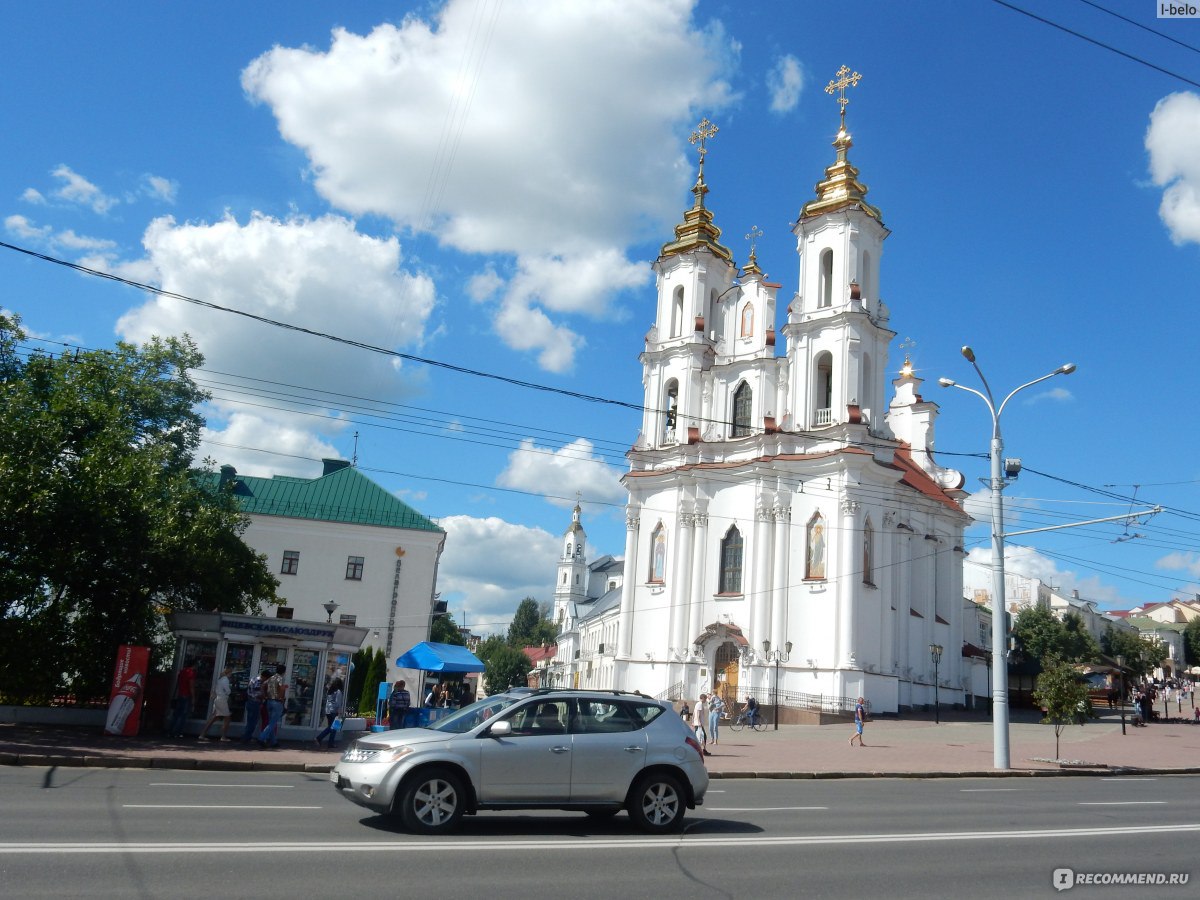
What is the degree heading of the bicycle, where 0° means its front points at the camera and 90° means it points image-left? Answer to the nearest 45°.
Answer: approximately 90°

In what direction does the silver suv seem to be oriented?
to the viewer's left

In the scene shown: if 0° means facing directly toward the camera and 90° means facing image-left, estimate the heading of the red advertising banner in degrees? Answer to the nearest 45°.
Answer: approximately 0°

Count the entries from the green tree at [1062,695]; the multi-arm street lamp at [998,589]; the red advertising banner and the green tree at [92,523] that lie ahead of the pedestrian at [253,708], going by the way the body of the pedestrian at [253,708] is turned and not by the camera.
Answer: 2
